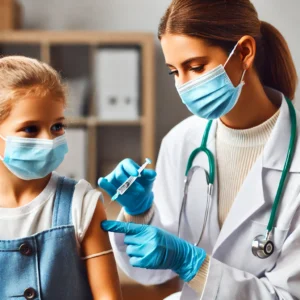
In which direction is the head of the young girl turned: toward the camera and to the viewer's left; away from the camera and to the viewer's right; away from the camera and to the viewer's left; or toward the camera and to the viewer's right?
toward the camera and to the viewer's right

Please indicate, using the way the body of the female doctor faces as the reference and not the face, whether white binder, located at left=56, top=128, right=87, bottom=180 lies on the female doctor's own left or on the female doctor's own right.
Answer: on the female doctor's own right

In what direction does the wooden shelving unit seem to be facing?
toward the camera

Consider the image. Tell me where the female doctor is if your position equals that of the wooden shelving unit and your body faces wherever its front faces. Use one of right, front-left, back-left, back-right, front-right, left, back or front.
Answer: front

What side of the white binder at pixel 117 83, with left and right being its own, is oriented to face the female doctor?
front

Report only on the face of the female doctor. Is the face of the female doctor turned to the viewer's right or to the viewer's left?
to the viewer's left

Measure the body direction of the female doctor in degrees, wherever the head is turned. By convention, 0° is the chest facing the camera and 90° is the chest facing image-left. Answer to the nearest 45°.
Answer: approximately 45°

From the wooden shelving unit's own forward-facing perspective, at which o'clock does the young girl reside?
The young girl is roughly at 12 o'clock from the wooden shelving unit.
